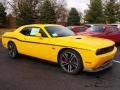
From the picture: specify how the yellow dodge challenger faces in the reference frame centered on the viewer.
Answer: facing the viewer and to the right of the viewer
